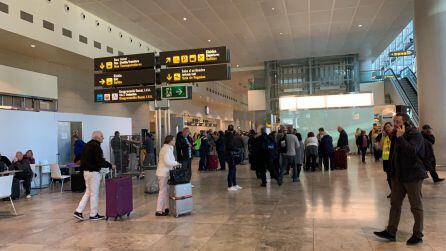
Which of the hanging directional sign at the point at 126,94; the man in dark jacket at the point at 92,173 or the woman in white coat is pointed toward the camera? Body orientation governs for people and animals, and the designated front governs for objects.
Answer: the hanging directional sign

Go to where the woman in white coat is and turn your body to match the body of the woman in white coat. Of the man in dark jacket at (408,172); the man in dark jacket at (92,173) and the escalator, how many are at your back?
1

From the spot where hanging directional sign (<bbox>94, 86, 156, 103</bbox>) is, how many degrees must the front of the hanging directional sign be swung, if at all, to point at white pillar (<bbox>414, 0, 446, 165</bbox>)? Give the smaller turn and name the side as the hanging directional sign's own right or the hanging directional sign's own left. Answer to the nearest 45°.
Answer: approximately 90° to the hanging directional sign's own left

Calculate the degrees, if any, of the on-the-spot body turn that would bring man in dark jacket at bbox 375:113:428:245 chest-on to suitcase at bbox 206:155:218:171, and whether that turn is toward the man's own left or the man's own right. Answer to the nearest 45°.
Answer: approximately 90° to the man's own right

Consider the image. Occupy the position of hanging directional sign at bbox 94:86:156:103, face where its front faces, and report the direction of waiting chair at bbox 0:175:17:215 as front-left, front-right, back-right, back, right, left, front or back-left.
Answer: front-right

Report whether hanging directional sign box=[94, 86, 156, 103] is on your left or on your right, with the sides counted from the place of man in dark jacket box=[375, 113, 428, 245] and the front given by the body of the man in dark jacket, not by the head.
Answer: on your right

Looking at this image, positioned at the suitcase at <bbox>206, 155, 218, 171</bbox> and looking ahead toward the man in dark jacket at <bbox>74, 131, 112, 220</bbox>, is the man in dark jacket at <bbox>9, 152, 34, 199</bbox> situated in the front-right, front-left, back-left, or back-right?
front-right

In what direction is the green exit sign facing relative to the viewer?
toward the camera

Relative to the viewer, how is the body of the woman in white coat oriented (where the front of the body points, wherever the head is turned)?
to the viewer's right

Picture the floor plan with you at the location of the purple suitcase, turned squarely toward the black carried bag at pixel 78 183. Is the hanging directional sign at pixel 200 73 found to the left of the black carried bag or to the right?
right

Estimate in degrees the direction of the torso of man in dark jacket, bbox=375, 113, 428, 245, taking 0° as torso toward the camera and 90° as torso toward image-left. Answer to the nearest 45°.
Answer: approximately 45°

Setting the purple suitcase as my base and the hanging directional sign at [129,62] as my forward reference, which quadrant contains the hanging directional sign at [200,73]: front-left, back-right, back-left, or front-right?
front-right

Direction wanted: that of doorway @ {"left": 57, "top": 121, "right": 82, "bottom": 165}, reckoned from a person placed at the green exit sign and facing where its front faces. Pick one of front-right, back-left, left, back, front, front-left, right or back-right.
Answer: back-right

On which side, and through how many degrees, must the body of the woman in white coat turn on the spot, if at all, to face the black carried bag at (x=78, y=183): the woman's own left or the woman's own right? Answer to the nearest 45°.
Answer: approximately 135° to the woman's own left
